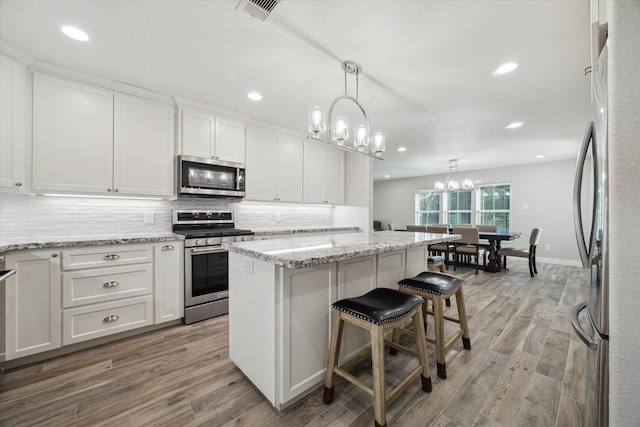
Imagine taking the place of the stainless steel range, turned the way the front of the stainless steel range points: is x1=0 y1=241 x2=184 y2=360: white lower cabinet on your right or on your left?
on your right

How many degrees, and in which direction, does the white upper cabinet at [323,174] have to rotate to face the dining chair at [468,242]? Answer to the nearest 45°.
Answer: approximately 45° to its left

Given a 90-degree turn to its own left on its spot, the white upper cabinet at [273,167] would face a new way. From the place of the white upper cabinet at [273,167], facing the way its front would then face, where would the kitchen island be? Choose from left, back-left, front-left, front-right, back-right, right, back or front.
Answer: back-right

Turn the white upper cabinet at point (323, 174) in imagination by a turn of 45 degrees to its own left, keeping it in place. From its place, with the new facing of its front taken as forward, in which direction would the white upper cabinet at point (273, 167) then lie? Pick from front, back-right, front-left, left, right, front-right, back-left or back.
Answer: back-right

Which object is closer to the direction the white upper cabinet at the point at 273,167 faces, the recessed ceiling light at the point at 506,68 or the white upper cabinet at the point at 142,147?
the recessed ceiling light

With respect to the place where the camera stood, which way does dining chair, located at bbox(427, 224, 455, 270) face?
facing away from the viewer and to the right of the viewer

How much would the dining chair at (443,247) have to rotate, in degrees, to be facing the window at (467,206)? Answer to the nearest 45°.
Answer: approximately 45° to its left

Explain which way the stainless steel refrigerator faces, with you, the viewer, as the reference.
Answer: facing to the left of the viewer

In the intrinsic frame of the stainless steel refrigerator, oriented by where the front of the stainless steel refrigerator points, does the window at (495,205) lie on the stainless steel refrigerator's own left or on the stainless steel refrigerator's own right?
on the stainless steel refrigerator's own right

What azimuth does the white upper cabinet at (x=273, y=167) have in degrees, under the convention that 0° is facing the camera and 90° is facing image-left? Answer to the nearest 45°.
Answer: approximately 315°

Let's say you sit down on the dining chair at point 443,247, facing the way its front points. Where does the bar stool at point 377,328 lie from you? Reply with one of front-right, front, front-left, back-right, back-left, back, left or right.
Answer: back-right

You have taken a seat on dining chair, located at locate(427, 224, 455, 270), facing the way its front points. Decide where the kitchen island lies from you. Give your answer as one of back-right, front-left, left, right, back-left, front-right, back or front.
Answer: back-right

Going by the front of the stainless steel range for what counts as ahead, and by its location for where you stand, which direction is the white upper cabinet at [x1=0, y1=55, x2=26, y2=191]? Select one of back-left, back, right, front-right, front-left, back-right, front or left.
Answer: back-right
